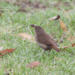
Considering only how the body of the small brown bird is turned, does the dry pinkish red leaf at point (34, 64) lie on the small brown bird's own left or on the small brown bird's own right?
on the small brown bird's own left

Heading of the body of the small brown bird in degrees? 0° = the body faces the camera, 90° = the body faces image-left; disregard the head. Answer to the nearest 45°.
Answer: approximately 90°

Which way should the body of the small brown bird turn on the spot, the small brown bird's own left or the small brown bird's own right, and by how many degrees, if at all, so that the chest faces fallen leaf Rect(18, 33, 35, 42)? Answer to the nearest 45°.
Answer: approximately 45° to the small brown bird's own right
